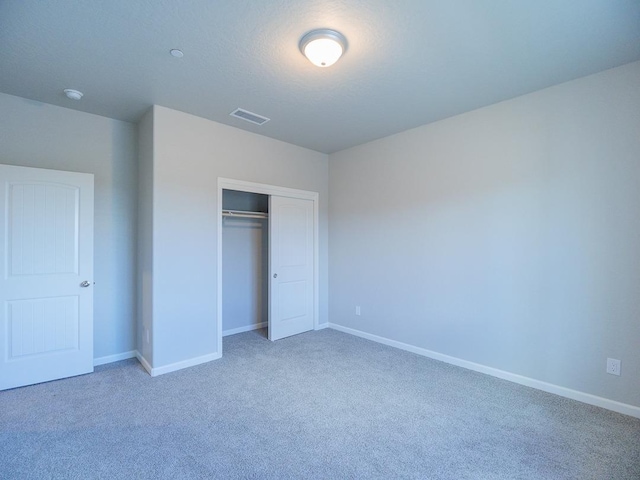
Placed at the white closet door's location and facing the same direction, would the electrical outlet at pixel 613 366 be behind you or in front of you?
in front

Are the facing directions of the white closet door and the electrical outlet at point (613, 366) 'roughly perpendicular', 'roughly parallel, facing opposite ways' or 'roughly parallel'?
roughly perpendicular

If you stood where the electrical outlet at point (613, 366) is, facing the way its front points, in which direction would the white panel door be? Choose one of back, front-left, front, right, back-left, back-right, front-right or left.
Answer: front-right

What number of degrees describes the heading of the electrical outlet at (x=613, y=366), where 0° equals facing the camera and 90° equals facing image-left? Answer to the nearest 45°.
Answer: approximately 0°

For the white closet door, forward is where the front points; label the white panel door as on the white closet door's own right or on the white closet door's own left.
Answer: on the white closet door's own right

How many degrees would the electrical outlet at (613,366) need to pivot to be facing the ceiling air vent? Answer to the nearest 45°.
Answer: approximately 45° to its right

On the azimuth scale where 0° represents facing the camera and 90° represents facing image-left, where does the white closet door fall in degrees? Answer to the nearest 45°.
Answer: approximately 315°

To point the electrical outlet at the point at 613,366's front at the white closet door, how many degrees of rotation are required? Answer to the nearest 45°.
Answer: approximately 90° to its right

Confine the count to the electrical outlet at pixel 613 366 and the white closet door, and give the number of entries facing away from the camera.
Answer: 0

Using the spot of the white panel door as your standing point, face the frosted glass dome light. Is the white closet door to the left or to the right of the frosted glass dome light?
left
